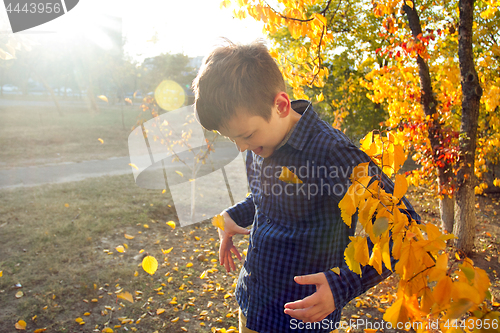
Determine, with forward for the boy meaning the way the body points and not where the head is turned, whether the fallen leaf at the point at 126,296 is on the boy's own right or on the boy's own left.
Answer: on the boy's own right

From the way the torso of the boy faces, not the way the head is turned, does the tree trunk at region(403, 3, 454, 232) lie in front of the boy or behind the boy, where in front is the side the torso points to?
behind

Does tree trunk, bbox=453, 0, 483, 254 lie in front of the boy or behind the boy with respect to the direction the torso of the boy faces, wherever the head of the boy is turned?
behind

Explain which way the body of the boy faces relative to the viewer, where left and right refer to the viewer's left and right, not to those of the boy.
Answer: facing the viewer and to the left of the viewer

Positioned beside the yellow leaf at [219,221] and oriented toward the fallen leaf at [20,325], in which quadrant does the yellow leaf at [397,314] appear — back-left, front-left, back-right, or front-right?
back-left

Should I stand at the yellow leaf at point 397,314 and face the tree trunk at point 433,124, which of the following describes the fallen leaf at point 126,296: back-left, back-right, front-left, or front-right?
front-left

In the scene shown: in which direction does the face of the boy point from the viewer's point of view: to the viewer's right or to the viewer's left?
to the viewer's left

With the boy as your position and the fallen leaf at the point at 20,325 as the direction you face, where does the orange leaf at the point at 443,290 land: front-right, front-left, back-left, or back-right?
back-left
